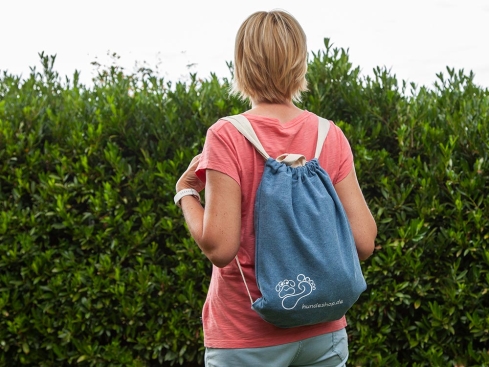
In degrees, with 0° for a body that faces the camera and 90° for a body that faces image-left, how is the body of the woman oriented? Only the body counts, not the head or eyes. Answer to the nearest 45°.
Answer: approximately 135°

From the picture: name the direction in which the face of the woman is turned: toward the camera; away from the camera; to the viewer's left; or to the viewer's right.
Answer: away from the camera
